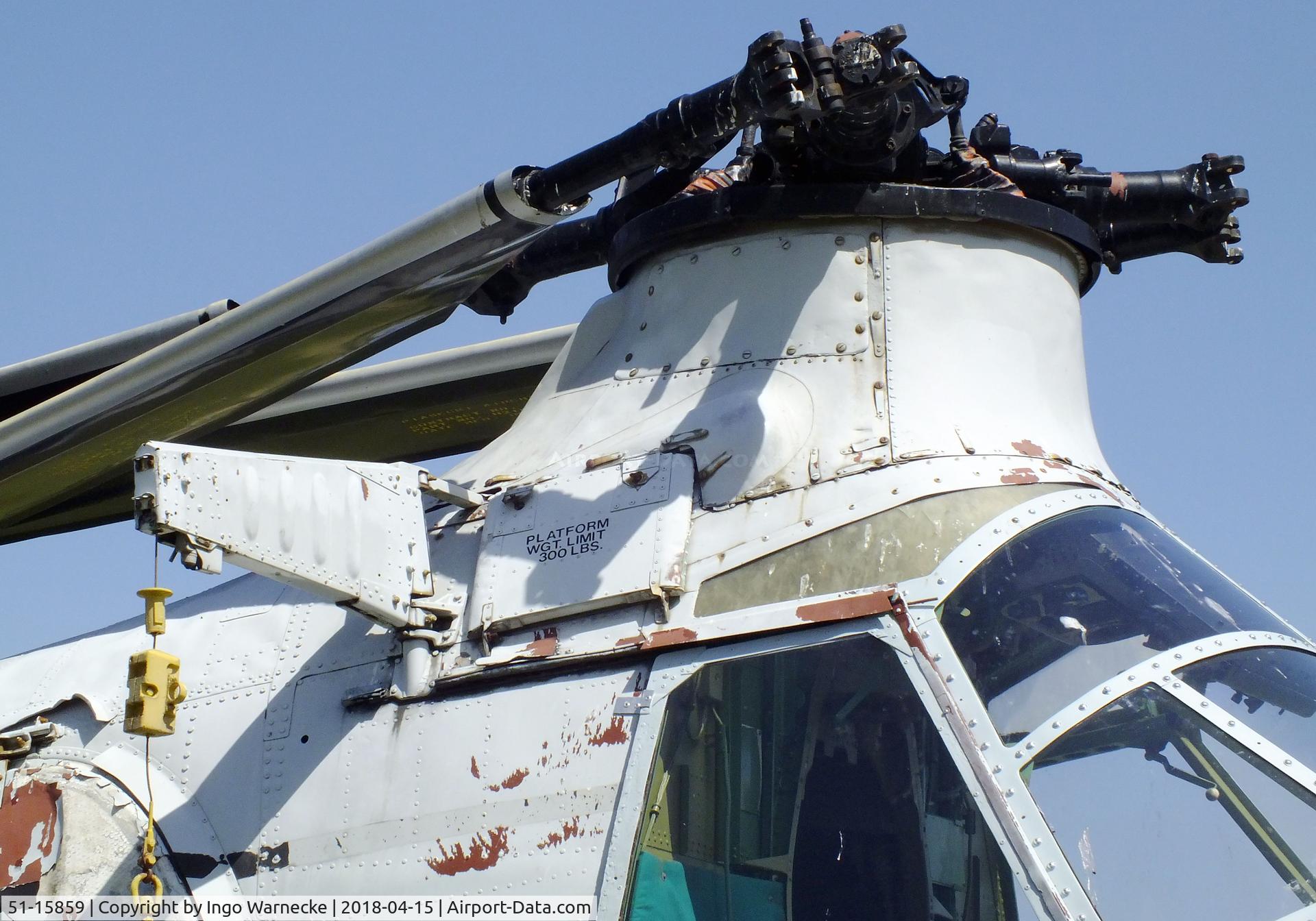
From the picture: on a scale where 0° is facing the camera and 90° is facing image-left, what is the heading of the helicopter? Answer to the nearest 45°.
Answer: approximately 315°
